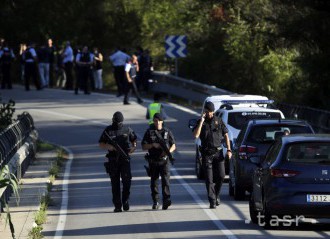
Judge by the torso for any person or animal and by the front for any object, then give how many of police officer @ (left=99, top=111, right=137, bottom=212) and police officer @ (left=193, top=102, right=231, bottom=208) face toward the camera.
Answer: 2

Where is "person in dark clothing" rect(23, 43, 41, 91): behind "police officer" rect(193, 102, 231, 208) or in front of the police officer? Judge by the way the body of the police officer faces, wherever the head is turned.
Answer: behind

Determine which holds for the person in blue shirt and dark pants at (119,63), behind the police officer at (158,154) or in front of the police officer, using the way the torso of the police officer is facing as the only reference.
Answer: behind

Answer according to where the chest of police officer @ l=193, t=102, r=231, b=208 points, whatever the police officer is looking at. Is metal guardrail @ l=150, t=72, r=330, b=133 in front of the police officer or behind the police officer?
behind

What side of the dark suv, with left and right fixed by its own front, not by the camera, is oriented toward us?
back

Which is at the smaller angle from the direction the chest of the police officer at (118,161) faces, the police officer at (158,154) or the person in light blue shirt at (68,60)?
the police officer

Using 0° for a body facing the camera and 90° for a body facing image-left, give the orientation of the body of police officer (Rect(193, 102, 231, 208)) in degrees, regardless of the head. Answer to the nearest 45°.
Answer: approximately 0°

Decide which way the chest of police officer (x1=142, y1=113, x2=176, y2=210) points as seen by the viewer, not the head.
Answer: toward the camera

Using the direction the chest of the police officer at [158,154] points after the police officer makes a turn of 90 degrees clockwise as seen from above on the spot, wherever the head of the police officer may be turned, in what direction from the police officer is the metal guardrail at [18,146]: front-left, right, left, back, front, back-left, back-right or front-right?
front-right

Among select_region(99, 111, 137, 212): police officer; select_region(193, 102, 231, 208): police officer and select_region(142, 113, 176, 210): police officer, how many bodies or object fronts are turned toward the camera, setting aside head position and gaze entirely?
3
